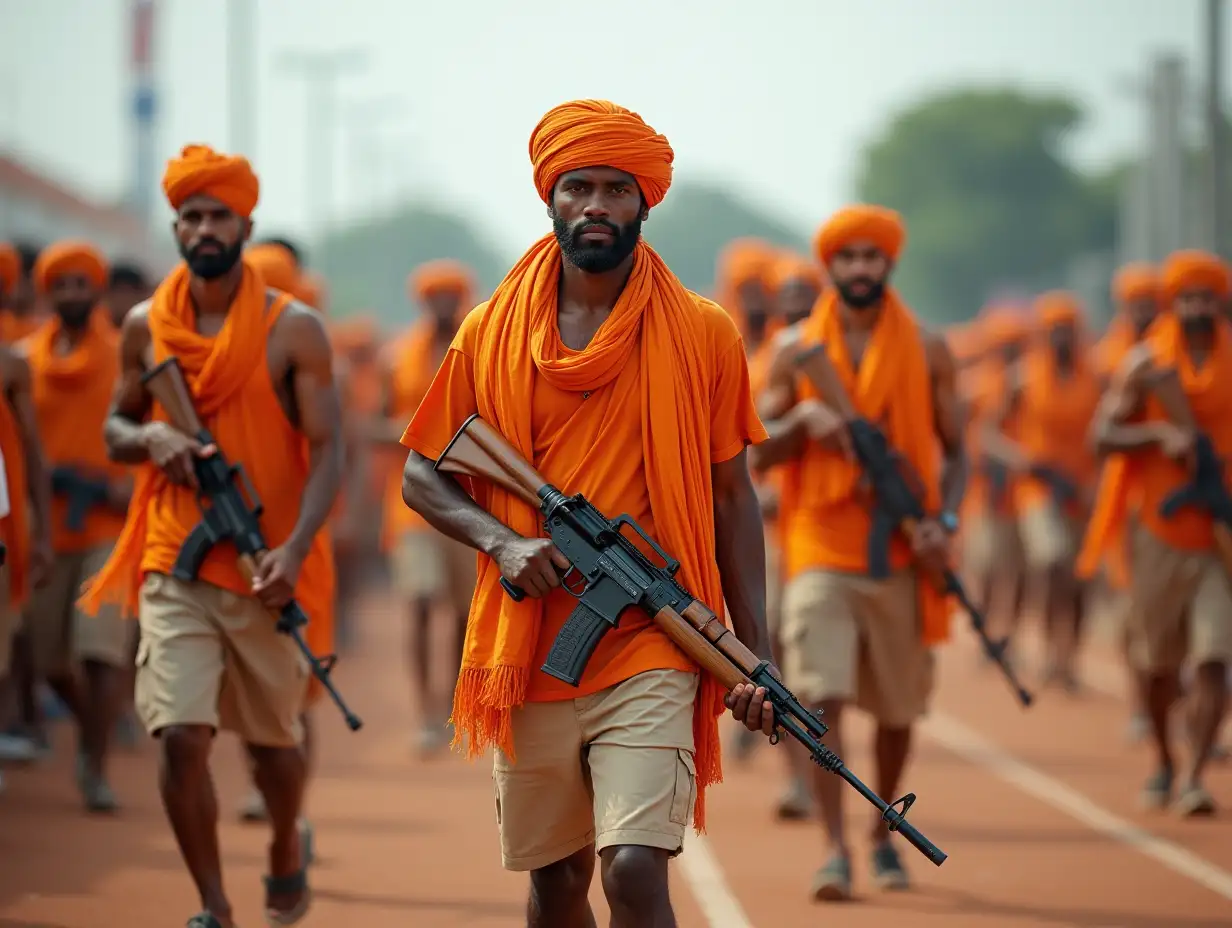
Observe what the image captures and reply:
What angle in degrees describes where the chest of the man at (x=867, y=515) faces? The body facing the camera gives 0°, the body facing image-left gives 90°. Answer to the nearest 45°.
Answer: approximately 0°

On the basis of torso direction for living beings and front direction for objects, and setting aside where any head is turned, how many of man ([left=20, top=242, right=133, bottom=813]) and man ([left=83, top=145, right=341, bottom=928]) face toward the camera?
2

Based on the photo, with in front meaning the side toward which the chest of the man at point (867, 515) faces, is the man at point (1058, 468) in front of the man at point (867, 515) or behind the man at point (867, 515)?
behind

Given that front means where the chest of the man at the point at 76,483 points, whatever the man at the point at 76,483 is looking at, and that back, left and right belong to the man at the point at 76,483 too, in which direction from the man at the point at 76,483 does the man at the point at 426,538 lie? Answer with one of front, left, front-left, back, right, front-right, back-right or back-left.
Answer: back-left

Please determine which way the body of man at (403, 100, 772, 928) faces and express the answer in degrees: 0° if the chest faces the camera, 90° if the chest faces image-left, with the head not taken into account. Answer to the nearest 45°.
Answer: approximately 0°
